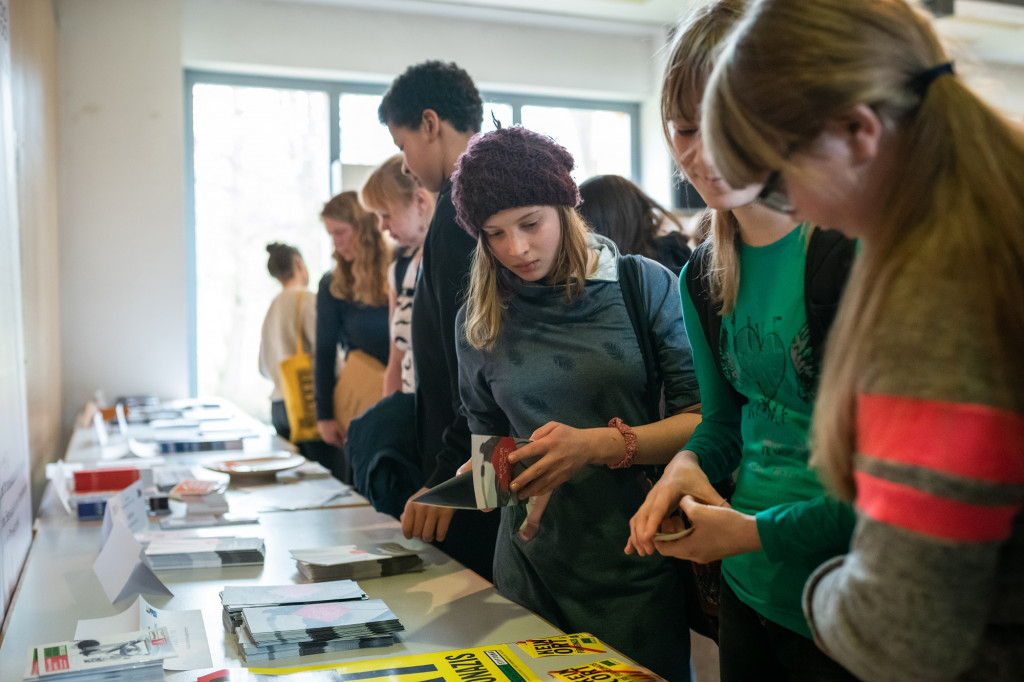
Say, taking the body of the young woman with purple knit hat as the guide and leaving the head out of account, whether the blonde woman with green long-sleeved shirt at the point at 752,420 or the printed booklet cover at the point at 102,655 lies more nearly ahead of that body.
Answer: the printed booklet cover

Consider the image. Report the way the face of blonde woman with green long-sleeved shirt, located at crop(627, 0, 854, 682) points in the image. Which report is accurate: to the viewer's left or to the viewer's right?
to the viewer's left

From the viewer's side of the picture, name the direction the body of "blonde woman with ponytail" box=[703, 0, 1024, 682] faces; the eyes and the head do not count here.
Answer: to the viewer's left

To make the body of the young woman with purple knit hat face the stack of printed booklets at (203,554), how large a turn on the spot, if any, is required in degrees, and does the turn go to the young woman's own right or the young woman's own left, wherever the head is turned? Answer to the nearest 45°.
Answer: approximately 45° to the young woman's own right

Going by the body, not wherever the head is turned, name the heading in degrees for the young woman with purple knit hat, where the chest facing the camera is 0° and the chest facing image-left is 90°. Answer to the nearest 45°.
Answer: approximately 45°

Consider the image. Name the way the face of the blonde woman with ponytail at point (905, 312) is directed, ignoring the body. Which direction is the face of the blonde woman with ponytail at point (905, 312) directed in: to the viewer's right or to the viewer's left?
to the viewer's left

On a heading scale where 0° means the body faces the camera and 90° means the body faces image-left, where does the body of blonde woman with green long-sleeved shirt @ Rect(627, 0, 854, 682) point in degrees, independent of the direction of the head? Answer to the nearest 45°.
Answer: approximately 45°
